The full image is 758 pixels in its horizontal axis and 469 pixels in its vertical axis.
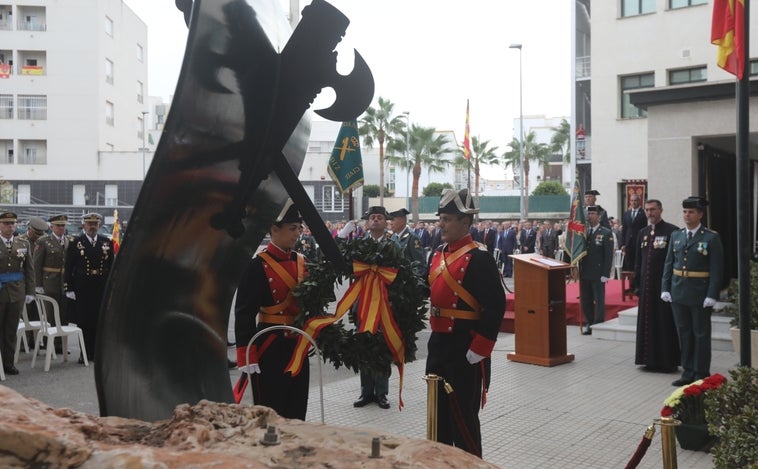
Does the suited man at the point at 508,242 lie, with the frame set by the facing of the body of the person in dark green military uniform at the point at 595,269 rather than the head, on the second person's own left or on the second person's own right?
on the second person's own right

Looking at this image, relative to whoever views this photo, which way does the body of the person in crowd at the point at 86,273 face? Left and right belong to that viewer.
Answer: facing the viewer

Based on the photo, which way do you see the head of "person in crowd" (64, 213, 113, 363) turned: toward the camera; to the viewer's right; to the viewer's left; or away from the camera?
toward the camera

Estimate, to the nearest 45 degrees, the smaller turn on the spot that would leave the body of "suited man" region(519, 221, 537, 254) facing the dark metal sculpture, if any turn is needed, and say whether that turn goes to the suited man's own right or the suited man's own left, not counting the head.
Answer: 0° — they already face it

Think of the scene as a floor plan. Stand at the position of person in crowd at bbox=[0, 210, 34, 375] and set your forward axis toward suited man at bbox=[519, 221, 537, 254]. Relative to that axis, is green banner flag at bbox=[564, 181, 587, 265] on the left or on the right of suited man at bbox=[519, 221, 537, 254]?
right

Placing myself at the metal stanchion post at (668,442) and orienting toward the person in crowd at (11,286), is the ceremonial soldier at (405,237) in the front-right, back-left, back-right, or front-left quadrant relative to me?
front-right

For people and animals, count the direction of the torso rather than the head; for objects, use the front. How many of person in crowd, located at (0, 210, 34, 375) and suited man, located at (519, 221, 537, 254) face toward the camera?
2

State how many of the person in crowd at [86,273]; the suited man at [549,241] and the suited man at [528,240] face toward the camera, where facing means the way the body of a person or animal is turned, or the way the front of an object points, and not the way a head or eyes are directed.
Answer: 3

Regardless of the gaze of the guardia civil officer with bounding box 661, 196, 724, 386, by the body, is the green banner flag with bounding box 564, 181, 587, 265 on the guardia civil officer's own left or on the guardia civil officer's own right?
on the guardia civil officer's own right

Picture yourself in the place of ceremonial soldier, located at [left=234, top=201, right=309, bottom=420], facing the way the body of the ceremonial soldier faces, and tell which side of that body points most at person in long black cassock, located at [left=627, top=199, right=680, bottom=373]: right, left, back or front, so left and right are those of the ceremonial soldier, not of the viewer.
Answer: left

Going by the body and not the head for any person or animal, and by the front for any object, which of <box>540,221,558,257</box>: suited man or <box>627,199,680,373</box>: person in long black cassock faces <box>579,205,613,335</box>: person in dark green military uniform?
the suited man

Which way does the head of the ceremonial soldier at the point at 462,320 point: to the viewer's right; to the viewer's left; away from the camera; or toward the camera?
to the viewer's left

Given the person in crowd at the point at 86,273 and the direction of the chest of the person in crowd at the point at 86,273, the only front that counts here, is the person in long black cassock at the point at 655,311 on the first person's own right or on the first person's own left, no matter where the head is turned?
on the first person's own left

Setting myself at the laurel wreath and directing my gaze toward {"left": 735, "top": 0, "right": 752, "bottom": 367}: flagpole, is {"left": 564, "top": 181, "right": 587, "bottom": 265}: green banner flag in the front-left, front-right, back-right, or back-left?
front-left

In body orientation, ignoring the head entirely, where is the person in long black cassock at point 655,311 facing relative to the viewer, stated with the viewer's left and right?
facing the viewer and to the left of the viewer
